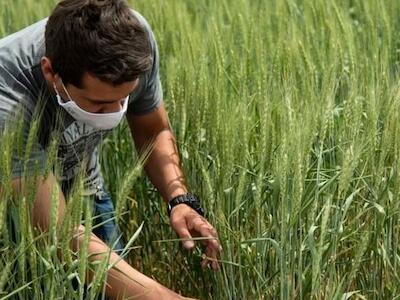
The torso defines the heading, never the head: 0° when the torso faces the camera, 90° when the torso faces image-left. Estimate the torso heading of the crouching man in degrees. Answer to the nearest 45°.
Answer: approximately 315°

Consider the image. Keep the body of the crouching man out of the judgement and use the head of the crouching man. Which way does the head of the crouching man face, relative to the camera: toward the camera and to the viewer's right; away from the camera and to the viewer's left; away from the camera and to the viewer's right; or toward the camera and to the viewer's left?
toward the camera and to the viewer's right
